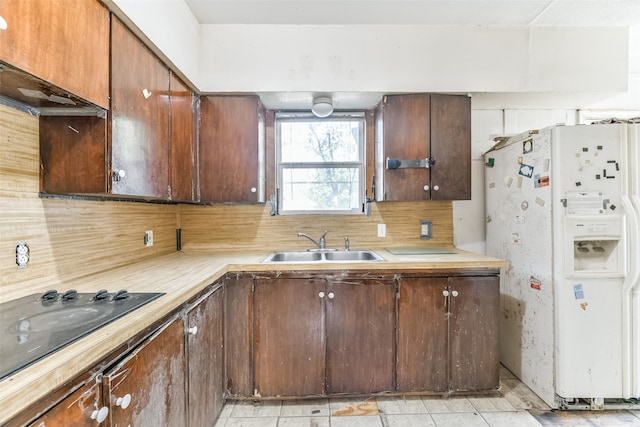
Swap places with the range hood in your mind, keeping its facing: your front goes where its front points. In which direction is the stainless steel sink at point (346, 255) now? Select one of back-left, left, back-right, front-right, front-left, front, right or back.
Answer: front-left

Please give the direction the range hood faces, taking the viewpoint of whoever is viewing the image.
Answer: facing the viewer and to the right of the viewer

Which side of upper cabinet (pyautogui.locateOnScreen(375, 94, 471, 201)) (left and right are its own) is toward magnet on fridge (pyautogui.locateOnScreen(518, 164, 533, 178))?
left

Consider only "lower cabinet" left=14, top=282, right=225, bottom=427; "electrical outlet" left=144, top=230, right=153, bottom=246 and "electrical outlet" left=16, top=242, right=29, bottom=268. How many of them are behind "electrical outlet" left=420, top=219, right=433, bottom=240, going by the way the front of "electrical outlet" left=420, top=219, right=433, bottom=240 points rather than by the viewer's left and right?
0

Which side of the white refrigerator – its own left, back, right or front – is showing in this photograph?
front

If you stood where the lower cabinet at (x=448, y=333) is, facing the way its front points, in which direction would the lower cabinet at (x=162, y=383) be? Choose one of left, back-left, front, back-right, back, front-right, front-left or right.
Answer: front-right

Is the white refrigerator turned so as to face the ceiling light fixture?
no

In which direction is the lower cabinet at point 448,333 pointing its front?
toward the camera

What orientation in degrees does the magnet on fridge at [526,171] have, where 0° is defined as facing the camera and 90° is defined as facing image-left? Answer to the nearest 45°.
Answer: approximately 45°

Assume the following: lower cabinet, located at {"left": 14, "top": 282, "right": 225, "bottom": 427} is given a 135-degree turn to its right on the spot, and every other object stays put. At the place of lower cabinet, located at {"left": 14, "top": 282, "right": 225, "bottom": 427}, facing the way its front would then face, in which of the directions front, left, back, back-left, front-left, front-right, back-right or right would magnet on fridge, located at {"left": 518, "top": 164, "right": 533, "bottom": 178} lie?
back

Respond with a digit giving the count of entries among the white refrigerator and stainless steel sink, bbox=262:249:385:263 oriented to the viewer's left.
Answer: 0

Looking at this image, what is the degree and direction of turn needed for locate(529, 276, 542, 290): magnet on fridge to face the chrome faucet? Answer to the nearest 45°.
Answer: approximately 45° to its right

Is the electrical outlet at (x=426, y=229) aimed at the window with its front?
no
